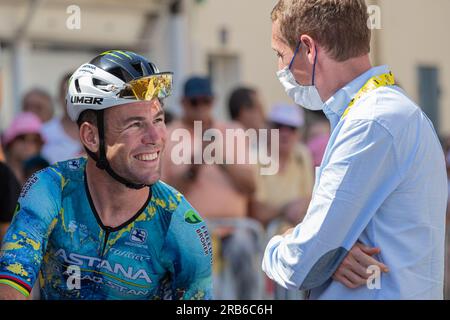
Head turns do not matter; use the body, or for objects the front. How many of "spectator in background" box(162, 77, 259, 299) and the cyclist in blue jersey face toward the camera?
2

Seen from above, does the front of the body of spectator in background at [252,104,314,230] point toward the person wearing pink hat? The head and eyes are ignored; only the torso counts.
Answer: no

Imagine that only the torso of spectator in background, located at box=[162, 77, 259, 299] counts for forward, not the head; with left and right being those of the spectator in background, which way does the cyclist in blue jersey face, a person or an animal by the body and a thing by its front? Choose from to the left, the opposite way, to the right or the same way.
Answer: the same way

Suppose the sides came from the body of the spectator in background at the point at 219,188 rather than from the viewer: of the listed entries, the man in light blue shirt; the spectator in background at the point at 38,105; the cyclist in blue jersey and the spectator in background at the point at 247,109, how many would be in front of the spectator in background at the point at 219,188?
2

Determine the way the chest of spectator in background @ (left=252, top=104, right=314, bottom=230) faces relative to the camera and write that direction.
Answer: toward the camera

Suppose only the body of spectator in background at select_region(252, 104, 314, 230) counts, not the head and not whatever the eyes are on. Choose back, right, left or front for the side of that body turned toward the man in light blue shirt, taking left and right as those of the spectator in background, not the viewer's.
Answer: front

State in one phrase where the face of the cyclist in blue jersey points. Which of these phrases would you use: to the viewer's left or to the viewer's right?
to the viewer's right

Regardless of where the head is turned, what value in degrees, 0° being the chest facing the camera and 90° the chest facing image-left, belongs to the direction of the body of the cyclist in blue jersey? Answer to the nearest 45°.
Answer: approximately 0°

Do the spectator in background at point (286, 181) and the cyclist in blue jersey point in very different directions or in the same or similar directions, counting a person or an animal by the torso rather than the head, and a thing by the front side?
same or similar directions

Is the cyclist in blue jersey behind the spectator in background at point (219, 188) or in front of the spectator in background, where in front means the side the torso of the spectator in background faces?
in front

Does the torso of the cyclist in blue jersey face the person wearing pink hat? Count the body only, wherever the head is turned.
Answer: no

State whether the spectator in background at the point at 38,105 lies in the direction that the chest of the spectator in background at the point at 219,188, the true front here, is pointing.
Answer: no

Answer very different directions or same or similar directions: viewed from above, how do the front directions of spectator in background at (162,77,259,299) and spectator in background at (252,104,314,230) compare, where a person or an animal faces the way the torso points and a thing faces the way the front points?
same or similar directions

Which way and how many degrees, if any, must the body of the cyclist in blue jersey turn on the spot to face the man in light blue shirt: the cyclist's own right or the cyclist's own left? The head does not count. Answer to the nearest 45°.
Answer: approximately 45° to the cyclist's own left

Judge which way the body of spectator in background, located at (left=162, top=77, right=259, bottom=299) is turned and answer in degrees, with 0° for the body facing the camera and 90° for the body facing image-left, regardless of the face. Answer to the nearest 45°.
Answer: approximately 0°

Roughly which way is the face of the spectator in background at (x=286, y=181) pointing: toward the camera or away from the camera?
toward the camera
